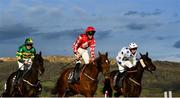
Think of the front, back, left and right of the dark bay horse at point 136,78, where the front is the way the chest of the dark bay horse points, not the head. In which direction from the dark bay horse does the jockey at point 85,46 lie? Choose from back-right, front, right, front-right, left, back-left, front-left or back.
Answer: back-right

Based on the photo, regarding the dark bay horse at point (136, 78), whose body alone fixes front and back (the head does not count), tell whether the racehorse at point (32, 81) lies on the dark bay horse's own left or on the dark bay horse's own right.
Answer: on the dark bay horse's own right

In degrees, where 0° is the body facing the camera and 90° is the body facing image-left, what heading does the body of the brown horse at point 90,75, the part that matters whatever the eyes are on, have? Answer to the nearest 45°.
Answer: approximately 315°

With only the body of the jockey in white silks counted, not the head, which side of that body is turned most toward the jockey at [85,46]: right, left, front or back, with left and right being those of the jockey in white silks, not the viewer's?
right

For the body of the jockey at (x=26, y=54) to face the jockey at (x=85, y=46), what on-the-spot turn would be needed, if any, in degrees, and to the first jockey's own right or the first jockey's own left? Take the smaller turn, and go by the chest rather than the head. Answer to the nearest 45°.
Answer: approximately 45° to the first jockey's own left

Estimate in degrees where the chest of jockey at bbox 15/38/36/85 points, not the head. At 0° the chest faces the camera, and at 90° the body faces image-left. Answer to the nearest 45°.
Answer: approximately 315°

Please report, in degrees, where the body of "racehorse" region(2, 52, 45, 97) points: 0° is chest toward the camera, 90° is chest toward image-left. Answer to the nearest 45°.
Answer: approximately 315°

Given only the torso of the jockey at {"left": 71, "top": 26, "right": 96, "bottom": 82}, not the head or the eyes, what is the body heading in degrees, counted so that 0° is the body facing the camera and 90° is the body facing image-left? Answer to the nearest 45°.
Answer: approximately 315°
